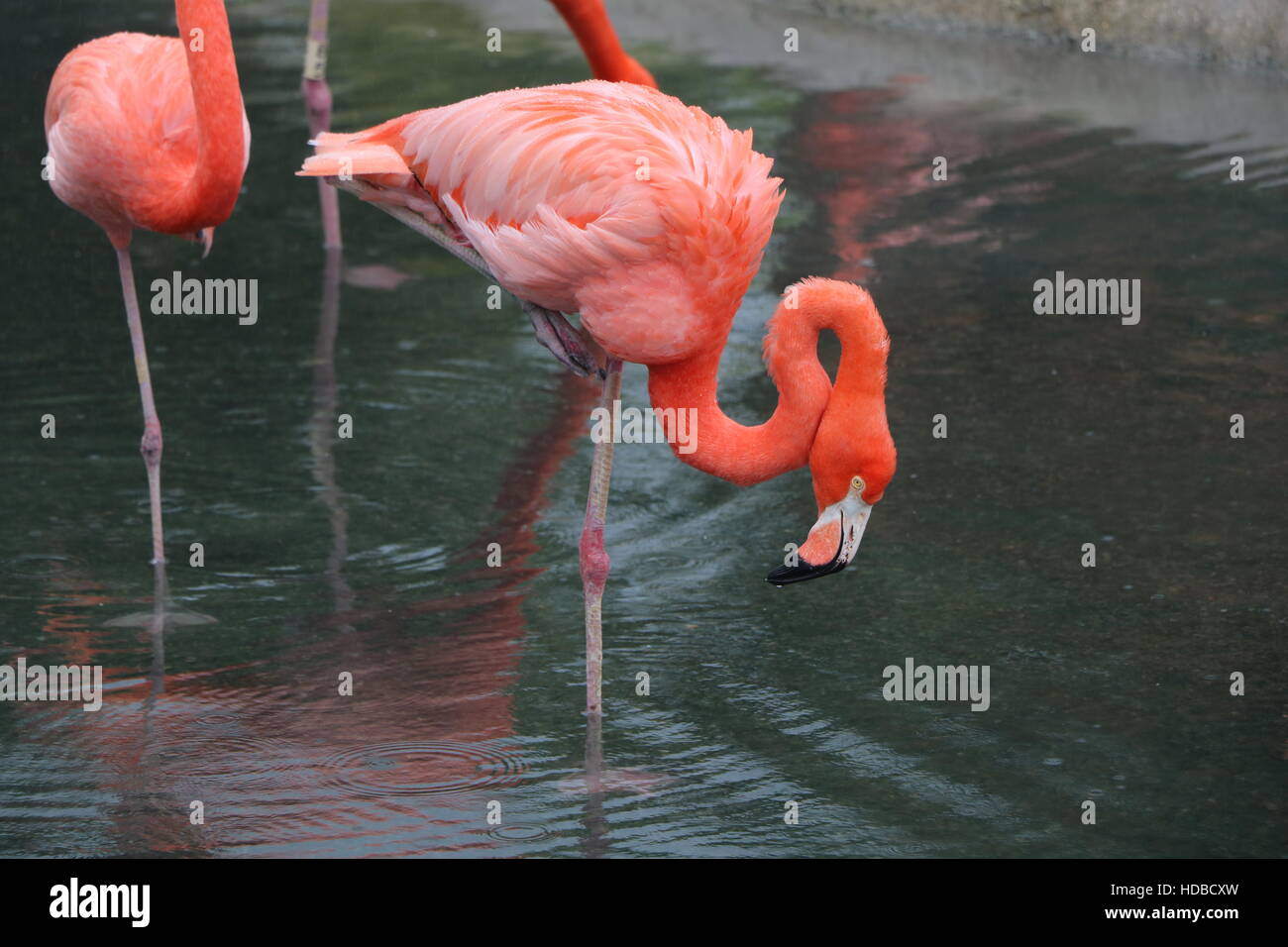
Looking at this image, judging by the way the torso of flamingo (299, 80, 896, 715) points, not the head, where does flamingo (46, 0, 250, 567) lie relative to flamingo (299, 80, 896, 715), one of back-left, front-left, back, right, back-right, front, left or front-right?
back-left

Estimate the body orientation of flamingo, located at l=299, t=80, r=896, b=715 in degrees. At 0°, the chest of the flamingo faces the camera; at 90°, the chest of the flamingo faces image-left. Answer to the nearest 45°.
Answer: approximately 270°

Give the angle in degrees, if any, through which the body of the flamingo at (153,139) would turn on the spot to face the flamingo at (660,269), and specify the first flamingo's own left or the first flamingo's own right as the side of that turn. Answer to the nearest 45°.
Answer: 0° — it already faces it
